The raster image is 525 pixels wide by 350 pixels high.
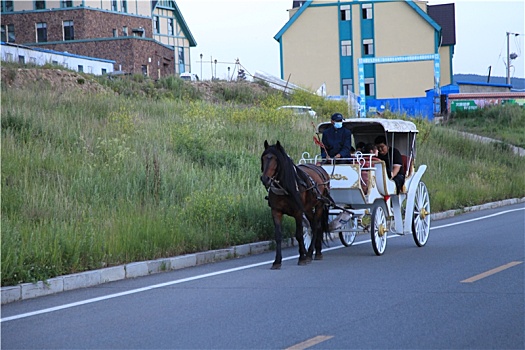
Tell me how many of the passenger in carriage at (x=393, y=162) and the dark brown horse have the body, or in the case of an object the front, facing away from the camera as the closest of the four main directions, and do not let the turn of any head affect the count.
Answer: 0

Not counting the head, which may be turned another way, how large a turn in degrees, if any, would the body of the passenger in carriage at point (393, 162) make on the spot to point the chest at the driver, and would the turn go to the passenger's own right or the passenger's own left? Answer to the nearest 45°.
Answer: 0° — they already face them

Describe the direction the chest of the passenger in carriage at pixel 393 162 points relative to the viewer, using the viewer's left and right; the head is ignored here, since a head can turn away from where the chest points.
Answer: facing the viewer and to the left of the viewer

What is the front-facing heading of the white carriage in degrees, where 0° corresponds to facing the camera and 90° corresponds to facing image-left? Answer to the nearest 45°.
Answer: approximately 45°

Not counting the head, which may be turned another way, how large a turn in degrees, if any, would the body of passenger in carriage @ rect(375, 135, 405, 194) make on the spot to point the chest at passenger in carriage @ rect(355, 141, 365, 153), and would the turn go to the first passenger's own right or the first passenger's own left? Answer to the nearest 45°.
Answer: approximately 90° to the first passenger's own right

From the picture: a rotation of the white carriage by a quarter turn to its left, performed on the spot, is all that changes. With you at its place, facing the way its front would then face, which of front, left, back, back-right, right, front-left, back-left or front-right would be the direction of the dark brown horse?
right

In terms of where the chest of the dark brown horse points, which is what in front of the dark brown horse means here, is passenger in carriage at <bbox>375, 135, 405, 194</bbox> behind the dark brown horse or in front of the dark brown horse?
behind

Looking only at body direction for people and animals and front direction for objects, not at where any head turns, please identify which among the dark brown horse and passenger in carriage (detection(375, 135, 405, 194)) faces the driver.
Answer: the passenger in carriage

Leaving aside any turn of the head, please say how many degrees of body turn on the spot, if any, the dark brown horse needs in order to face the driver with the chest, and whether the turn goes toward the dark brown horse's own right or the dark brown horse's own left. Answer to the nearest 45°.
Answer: approximately 180°
